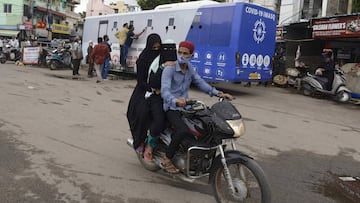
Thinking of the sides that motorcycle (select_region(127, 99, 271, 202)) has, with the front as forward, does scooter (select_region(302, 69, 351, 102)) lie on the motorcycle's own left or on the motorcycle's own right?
on the motorcycle's own left

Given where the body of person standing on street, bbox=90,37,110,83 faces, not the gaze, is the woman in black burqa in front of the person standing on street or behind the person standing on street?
behind

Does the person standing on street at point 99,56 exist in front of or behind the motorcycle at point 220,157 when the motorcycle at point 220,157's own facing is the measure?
behind

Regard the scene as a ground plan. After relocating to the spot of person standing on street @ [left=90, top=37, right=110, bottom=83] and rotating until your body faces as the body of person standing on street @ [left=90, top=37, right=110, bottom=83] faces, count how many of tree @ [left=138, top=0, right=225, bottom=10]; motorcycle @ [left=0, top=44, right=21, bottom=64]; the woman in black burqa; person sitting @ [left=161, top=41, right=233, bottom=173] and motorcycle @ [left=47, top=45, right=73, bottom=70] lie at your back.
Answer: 2

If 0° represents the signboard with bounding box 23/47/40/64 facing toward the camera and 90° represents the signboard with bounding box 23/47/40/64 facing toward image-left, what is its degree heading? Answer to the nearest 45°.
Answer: approximately 0°

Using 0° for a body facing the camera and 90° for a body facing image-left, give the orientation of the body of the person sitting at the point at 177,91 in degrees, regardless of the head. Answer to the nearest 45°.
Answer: approximately 315°

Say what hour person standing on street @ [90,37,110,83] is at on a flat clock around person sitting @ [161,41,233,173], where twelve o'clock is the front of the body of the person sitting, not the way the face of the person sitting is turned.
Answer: The person standing on street is roughly at 7 o'clock from the person sitting.
